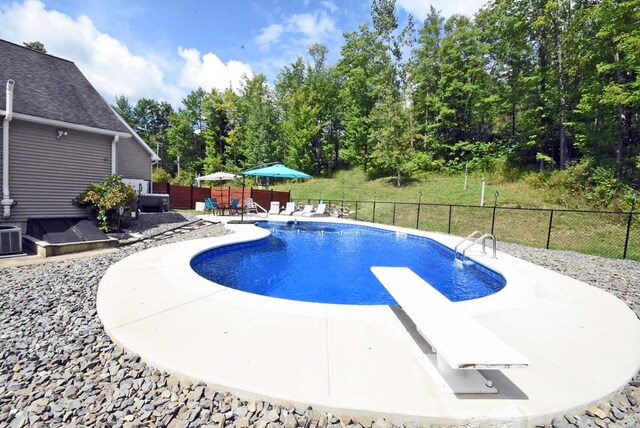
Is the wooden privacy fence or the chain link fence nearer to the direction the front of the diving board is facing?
the wooden privacy fence

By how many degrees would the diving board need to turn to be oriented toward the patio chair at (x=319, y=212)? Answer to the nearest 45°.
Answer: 0° — it already faces it

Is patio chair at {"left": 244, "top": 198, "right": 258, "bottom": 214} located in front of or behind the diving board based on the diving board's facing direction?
in front

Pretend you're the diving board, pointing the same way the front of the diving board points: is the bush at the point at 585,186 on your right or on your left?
on your right

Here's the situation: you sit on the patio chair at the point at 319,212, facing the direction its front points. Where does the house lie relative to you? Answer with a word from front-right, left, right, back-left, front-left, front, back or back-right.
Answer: front

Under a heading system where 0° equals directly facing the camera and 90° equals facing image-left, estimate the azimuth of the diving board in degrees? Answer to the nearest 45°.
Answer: approximately 135°

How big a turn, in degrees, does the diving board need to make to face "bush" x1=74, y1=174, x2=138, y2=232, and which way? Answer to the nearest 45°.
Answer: approximately 45° to its left

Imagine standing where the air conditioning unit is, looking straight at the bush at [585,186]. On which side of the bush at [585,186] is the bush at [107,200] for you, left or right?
left

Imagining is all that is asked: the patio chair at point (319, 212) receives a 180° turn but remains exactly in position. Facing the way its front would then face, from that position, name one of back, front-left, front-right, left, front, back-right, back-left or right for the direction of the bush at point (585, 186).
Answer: front-right

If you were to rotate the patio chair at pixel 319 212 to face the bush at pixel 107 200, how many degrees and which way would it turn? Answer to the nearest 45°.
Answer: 0° — it already faces it

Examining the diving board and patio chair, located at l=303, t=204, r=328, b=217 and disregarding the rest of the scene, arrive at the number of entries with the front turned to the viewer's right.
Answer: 0
